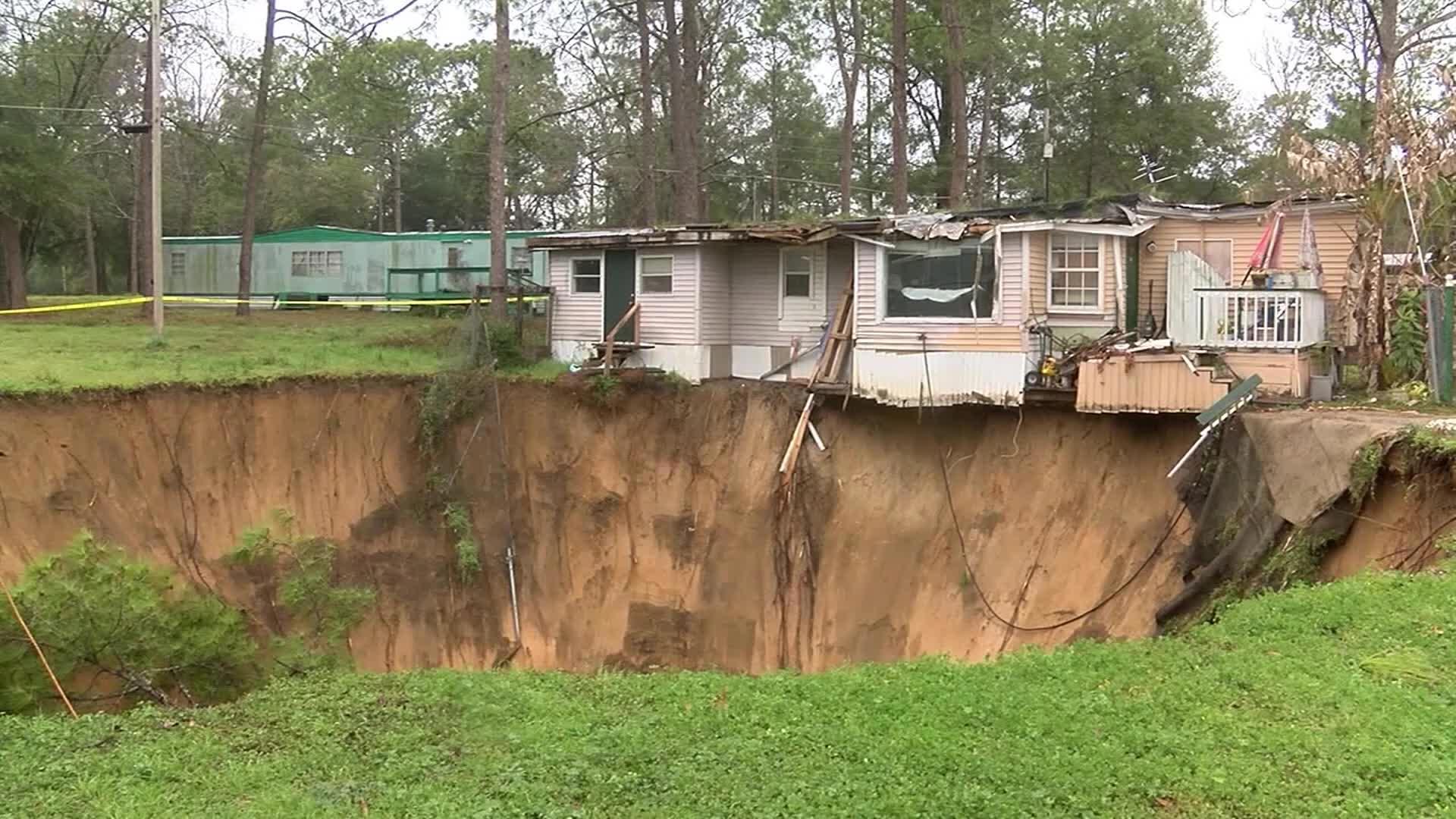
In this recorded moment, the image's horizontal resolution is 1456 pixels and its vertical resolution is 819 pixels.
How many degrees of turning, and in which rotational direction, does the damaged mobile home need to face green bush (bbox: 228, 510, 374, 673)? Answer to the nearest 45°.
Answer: approximately 45° to its right

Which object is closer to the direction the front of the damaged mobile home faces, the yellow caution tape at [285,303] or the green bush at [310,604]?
the green bush

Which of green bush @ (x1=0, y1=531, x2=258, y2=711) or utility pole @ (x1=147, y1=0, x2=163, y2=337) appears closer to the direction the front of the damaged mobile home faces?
the green bush

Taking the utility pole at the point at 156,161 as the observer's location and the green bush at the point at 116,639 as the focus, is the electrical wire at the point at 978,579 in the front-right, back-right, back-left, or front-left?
front-left

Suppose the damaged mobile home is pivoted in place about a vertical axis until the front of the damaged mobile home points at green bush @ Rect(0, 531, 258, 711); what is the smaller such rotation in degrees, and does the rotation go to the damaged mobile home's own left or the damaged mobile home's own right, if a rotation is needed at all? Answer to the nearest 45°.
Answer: approximately 45° to the damaged mobile home's own right

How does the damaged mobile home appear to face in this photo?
toward the camera
